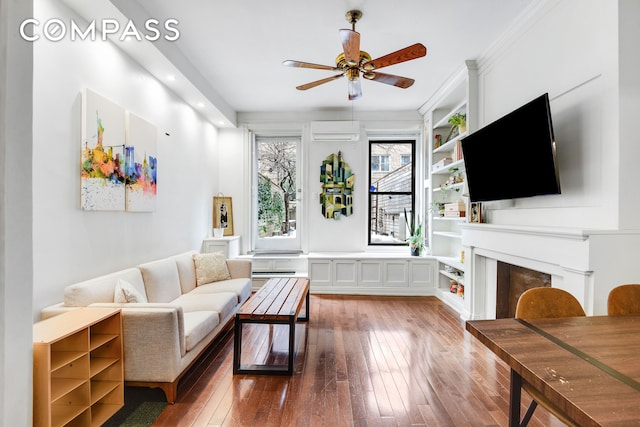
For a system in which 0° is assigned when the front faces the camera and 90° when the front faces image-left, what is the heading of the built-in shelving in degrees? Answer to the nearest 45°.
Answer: approximately 45°

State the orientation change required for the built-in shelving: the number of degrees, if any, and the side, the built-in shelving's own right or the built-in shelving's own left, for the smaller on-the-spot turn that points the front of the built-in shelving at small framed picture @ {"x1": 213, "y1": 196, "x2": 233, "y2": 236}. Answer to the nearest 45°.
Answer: approximately 45° to the built-in shelving's own right

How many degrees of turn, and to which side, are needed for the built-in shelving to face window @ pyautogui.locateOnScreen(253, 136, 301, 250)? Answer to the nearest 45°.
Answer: approximately 45° to its right

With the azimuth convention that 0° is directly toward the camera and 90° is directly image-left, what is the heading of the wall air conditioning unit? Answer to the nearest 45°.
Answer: approximately 0°

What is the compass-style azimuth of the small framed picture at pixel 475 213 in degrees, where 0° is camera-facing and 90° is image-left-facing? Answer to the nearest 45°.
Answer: approximately 45°

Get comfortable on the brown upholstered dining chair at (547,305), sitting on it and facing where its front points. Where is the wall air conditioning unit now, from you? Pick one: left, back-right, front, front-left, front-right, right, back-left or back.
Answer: back

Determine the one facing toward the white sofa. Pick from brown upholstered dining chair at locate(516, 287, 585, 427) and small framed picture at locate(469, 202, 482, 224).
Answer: the small framed picture

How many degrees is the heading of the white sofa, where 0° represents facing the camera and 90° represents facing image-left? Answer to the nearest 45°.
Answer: approximately 315°

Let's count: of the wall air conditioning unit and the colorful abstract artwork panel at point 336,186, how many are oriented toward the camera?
2
